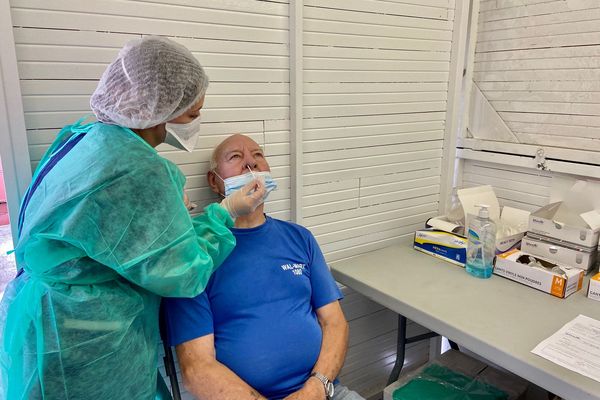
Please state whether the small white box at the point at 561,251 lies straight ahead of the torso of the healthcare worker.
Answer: yes

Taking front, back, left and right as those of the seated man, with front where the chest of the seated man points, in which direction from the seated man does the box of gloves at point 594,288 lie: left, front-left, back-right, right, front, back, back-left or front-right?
front-left

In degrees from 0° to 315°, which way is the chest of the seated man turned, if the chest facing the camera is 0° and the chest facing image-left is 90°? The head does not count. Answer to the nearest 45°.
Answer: approximately 315°

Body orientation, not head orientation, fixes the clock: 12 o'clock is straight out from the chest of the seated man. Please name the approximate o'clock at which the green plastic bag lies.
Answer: The green plastic bag is roughly at 10 o'clock from the seated man.

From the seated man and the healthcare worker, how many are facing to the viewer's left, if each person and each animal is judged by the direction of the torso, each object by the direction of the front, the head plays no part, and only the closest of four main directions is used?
0

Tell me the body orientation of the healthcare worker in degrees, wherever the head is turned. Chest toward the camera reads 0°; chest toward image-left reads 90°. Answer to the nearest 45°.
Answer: approximately 270°

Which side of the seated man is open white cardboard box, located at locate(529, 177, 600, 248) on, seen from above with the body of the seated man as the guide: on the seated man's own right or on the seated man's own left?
on the seated man's own left

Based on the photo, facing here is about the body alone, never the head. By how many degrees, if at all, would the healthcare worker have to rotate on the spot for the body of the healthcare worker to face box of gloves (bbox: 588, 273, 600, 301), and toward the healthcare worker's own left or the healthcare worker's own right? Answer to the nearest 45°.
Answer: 0° — they already face it

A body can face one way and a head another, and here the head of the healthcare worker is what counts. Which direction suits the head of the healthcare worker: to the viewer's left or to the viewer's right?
to the viewer's right

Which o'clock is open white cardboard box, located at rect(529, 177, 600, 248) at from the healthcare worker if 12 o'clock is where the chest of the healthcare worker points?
The open white cardboard box is roughly at 12 o'clock from the healthcare worker.

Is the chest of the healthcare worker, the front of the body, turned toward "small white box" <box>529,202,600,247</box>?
yes

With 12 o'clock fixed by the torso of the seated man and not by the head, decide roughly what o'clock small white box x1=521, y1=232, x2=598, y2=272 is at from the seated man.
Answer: The small white box is roughly at 10 o'clock from the seated man.

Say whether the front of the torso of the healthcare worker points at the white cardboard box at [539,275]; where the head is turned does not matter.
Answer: yes

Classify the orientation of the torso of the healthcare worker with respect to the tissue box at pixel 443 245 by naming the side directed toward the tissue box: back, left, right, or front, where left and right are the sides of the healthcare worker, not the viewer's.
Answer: front
